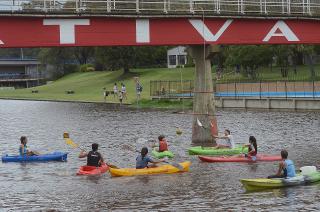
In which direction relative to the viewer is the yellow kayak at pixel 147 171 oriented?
to the viewer's right

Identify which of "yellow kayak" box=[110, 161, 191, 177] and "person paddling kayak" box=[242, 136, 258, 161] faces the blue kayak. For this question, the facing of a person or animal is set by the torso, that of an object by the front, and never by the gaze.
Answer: the person paddling kayak

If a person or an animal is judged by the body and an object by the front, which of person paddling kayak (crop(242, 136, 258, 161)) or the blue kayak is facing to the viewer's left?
the person paddling kayak

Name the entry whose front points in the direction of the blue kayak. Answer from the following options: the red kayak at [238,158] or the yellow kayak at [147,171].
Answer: the red kayak

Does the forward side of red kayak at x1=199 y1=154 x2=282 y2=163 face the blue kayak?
yes

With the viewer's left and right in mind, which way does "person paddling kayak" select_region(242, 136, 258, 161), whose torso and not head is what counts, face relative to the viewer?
facing to the left of the viewer

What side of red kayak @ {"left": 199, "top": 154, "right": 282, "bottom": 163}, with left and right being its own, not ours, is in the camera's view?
left

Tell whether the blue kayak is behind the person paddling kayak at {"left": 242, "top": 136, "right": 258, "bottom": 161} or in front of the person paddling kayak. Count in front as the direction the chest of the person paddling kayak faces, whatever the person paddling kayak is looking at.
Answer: in front

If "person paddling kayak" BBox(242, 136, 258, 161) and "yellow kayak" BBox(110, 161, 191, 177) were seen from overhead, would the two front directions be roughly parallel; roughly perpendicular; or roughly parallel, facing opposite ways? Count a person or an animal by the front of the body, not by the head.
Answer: roughly parallel, facing opposite ways

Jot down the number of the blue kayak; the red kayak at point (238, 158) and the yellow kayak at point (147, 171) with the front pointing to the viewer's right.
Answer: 2

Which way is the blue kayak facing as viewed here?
to the viewer's right

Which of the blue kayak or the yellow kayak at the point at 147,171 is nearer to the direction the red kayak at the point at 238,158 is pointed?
the blue kayak

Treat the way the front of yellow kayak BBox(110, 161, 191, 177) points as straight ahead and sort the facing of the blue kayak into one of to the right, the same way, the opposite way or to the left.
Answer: the same way

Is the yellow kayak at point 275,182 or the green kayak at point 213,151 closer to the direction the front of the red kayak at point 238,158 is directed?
the green kayak
